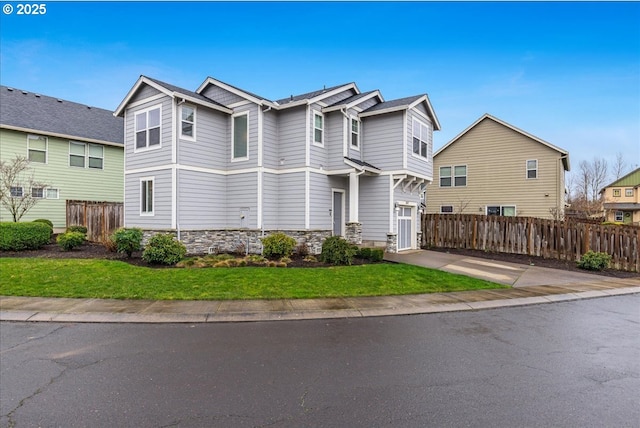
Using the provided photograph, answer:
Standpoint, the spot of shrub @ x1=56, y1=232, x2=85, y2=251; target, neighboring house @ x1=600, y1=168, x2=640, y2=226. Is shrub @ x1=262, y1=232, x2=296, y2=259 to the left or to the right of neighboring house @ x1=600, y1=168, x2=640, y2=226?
right

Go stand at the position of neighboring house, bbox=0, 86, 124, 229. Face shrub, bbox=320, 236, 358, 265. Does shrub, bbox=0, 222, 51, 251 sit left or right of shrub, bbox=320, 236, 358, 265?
right

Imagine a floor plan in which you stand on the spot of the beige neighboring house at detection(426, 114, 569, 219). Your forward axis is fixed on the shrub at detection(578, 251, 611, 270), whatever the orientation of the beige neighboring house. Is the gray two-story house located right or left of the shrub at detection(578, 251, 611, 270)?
right

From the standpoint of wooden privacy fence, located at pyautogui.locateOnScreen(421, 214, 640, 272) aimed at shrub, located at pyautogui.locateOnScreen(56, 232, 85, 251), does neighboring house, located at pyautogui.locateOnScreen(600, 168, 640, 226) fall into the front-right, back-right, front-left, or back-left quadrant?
back-right

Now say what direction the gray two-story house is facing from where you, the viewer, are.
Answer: facing the viewer and to the right of the viewer

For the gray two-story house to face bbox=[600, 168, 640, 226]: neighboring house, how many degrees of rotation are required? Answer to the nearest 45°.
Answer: approximately 90° to its left

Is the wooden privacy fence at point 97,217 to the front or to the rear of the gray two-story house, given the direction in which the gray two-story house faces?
to the rear

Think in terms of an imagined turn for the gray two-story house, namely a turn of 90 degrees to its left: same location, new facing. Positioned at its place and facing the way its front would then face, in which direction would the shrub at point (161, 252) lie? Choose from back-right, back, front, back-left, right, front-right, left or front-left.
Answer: back

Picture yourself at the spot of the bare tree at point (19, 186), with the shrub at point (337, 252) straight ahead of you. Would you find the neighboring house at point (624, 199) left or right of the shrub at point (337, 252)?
left

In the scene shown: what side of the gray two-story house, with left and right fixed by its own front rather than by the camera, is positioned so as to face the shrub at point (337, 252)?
front

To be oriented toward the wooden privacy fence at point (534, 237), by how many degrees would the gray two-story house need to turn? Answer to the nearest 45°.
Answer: approximately 45° to its left

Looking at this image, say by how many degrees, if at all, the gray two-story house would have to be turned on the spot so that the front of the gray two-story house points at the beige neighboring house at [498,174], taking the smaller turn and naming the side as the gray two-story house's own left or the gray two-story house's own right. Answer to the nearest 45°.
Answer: approximately 90° to the gray two-story house's own left

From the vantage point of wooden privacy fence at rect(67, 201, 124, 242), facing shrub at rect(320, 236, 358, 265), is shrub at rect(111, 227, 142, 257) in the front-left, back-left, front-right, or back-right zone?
front-right

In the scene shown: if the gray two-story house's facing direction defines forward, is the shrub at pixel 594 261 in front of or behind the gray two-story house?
in front

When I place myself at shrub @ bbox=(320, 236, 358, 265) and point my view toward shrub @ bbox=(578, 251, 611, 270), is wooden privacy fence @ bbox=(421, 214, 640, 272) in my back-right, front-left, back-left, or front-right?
front-left

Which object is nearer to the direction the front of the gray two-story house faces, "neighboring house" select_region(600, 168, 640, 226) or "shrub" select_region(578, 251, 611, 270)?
the shrub

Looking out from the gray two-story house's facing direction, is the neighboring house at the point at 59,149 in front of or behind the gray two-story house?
behind
